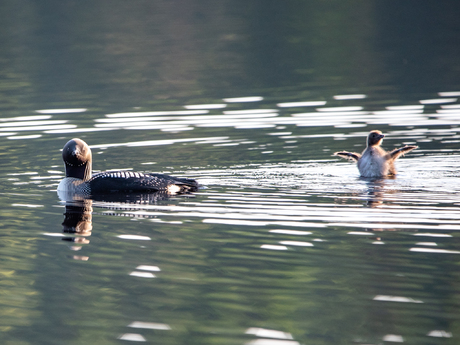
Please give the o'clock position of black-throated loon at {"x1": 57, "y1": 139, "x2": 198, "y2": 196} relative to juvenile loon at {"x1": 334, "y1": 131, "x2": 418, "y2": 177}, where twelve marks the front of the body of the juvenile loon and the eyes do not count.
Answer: The black-throated loon is roughly at 2 o'clock from the juvenile loon.

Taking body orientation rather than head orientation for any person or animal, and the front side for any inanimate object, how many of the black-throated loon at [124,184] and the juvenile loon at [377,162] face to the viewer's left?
1

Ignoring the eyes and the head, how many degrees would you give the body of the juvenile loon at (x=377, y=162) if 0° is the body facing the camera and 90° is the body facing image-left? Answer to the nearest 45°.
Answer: approximately 0°

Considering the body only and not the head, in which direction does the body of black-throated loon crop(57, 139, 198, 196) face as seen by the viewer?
to the viewer's left

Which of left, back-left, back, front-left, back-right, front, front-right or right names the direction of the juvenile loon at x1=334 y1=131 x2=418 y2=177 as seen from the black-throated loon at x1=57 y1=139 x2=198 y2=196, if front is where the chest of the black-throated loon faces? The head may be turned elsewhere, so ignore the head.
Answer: back

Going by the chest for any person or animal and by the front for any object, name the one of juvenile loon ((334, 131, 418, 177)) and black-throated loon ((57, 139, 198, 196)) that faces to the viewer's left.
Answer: the black-throated loon

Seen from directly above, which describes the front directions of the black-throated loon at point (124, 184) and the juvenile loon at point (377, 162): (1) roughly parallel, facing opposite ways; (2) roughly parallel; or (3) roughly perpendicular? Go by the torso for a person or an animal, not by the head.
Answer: roughly perpendicular
